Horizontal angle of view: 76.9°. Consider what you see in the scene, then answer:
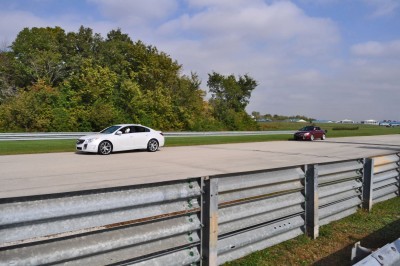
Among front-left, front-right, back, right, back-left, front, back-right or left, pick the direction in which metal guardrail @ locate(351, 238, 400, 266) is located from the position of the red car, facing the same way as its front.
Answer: front-left

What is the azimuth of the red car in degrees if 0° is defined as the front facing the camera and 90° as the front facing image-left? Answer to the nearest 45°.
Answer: approximately 45°

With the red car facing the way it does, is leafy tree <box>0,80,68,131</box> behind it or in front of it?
in front

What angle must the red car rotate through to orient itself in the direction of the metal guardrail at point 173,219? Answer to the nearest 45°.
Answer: approximately 45° to its left

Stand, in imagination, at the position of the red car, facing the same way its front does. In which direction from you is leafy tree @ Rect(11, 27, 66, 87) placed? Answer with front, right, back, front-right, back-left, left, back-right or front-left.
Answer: front-right

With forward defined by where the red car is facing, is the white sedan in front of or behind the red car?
in front
